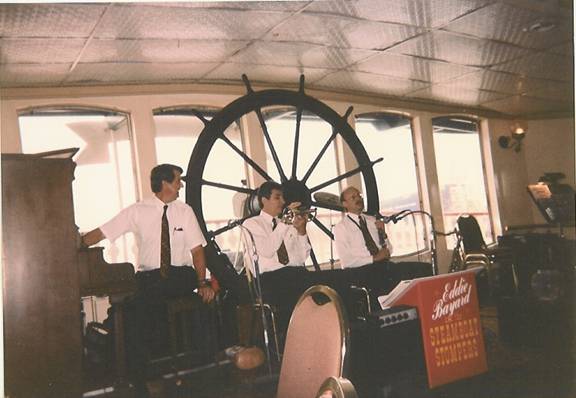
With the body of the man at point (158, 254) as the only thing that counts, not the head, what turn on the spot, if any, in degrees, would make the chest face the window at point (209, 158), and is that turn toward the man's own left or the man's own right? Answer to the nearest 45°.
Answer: approximately 180°

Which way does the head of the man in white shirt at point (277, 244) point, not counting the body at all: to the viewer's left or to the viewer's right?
to the viewer's right

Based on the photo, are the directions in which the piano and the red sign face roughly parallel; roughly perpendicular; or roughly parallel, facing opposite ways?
roughly perpendicular

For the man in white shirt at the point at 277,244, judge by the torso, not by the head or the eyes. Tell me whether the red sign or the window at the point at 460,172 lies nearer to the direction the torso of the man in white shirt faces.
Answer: the red sign

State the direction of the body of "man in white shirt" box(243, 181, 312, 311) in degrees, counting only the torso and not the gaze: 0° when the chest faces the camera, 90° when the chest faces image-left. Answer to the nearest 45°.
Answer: approximately 315°

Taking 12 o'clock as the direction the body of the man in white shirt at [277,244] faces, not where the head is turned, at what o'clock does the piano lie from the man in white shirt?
The piano is roughly at 3 o'clock from the man in white shirt.

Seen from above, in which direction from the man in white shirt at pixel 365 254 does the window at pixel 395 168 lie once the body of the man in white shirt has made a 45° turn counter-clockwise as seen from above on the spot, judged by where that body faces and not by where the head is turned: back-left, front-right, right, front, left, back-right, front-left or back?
left

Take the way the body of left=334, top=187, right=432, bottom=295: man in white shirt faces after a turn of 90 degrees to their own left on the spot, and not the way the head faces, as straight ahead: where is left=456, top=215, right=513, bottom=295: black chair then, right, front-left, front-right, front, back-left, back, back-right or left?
front

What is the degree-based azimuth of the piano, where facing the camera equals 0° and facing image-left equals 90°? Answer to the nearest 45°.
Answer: approximately 270°

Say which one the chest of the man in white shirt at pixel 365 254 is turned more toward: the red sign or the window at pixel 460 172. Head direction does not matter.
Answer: the red sign
